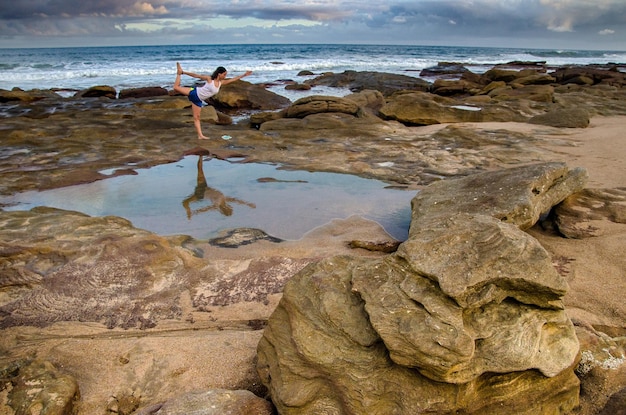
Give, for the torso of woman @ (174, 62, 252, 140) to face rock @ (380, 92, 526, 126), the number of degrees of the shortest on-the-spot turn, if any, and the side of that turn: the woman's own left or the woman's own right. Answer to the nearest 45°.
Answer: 0° — they already face it

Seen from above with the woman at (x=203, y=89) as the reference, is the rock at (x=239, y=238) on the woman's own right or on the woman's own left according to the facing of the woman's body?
on the woman's own right

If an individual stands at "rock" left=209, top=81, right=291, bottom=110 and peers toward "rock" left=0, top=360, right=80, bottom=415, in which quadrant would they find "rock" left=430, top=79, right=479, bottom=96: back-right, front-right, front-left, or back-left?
back-left

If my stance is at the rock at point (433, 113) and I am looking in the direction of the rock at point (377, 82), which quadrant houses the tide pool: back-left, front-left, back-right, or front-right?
back-left

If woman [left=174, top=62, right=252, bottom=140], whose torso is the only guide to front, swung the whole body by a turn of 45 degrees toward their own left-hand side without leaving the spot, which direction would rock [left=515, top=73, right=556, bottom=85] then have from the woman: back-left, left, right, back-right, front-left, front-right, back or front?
front

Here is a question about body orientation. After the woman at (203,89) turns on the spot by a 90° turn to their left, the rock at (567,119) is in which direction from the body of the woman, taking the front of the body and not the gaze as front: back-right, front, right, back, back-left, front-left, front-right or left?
right

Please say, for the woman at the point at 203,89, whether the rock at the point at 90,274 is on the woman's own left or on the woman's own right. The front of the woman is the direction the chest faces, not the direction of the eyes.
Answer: on the woman's own right

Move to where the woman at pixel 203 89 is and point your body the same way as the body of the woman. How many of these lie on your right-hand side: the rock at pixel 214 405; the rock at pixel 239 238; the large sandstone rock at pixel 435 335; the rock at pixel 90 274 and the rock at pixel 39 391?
5

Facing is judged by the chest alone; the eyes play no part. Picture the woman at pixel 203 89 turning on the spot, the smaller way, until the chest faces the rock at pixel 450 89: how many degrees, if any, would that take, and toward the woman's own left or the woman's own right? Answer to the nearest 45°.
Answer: approximately 45° to the woman's own left

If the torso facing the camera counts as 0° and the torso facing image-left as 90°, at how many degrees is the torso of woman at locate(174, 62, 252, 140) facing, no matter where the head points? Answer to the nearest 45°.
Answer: approximately 270°

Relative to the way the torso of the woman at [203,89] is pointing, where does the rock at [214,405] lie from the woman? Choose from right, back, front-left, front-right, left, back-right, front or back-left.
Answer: right

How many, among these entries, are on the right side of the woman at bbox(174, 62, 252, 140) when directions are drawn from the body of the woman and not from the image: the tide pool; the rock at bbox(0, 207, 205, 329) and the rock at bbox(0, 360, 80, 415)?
3

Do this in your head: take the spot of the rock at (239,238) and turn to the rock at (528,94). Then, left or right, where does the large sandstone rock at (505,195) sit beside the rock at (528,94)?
right

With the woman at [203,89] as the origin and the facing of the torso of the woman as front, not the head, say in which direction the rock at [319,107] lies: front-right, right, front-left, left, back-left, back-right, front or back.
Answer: front-left
